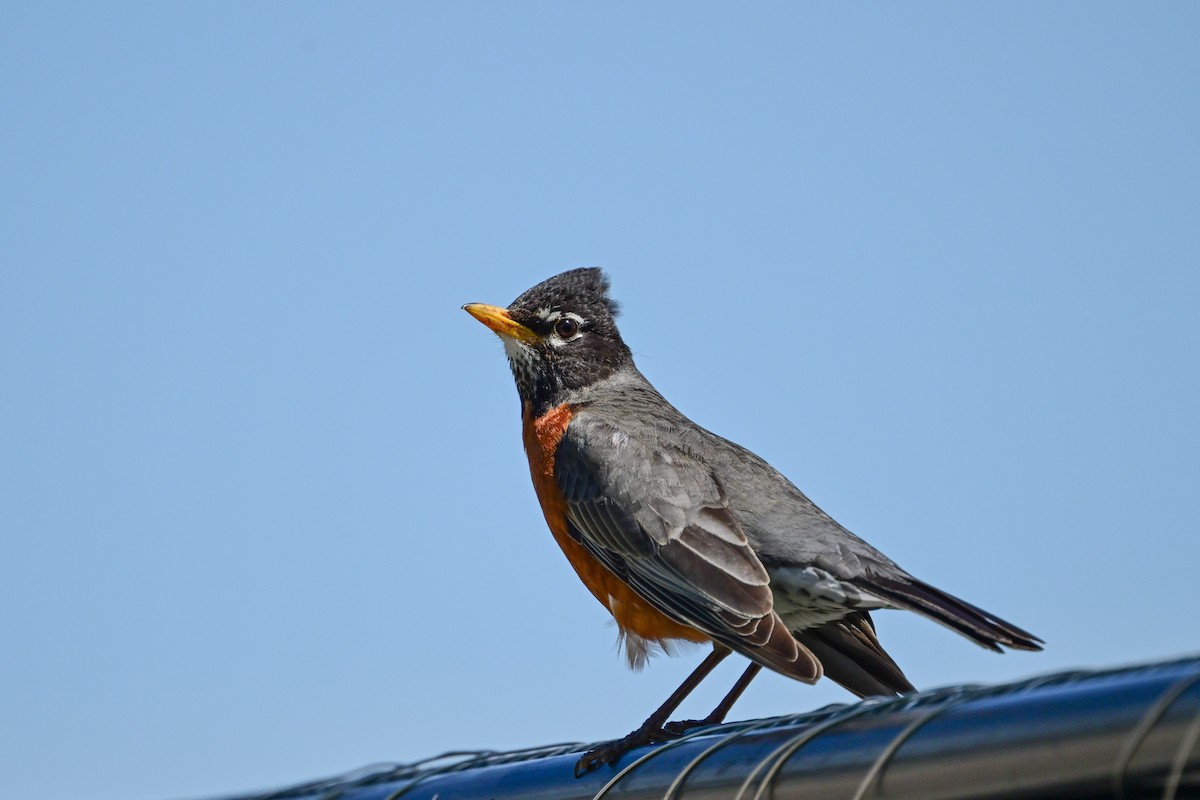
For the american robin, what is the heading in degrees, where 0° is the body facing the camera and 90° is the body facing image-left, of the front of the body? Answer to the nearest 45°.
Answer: approximately 90°
